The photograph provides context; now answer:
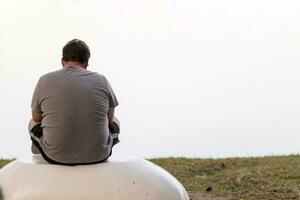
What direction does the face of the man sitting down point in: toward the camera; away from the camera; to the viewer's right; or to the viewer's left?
away from the camera

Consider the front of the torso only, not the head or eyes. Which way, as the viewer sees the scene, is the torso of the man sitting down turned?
away from the camera
